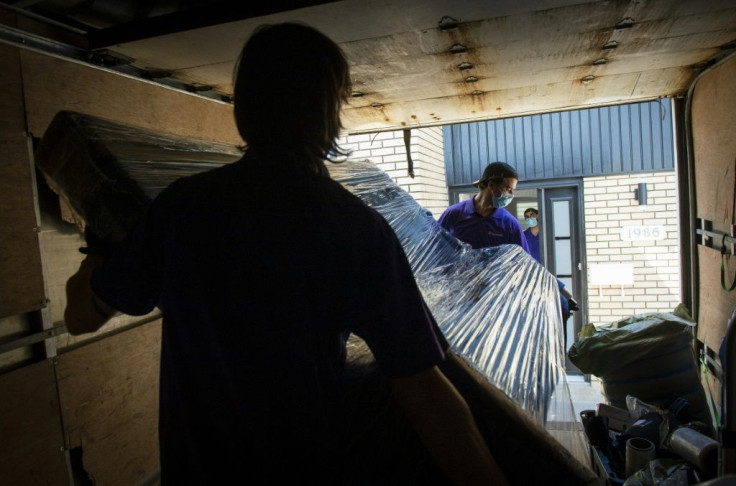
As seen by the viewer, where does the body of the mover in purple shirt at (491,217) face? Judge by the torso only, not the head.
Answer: toward the camera

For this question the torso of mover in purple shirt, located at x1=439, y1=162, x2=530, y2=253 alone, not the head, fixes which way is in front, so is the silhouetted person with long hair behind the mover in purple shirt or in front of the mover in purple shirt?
in front

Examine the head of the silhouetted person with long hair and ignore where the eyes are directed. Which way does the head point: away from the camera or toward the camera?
away from the camera
